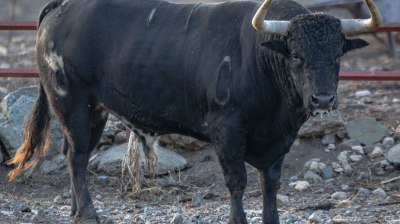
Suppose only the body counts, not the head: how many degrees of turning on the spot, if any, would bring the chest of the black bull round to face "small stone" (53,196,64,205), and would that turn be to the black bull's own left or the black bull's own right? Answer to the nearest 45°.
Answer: approximately 135° to the black bull's own right

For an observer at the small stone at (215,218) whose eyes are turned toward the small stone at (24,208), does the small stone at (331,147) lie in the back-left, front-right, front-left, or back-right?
back-right

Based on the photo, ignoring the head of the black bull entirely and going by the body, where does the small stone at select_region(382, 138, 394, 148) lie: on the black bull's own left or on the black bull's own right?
on the black bull's own left

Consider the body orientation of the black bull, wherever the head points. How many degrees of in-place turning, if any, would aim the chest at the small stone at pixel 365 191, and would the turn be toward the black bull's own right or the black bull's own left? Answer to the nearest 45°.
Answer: approximately 45° to the black bull's own left

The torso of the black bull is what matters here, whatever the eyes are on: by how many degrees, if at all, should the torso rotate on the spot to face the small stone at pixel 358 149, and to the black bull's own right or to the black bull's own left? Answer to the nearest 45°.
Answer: approximately 90° to the black bull's own left

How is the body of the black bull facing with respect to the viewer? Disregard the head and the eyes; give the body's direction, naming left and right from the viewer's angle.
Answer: facing the viewer and to the right of the viewer

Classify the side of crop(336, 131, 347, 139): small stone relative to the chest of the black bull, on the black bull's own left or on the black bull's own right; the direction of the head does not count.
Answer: on the black bull's own left

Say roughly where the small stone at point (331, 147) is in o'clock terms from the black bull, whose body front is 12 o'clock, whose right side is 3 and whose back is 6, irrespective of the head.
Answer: The small stone is roughly at 9 o'clock from the black bull.

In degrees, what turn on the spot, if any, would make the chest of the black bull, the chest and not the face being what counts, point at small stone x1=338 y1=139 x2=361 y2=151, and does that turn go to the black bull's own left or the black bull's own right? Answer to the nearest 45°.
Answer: approximately 90° to the black bull's own left

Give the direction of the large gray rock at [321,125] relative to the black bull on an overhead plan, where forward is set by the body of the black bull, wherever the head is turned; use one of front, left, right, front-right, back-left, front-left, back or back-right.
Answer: left

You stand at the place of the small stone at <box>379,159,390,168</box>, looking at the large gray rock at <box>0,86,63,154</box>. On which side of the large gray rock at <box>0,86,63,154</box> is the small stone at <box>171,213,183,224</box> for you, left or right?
left

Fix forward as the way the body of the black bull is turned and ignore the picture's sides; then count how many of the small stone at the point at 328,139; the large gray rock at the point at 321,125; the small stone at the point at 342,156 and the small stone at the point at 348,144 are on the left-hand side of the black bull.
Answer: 4
